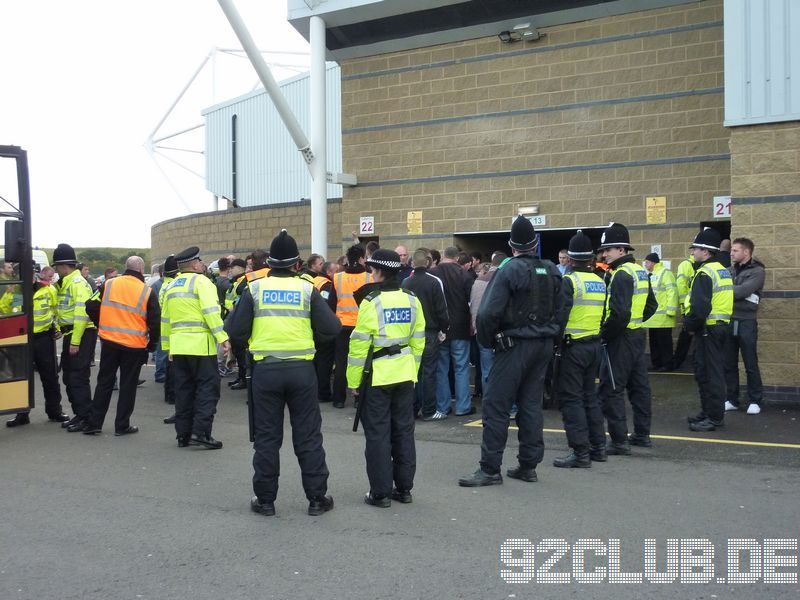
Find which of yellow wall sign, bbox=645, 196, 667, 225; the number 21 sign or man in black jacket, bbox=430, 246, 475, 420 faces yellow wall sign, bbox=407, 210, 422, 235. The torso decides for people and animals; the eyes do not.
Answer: the man in black jacket

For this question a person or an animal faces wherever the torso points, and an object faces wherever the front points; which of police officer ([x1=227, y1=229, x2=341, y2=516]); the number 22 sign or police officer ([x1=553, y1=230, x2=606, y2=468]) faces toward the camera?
the number 22 sign

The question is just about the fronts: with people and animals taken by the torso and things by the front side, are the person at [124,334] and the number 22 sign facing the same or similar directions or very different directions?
very different directions

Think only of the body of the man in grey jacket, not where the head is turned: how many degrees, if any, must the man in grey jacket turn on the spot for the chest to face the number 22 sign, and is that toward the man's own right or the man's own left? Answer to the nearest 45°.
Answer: approximately 90° to the man's own right

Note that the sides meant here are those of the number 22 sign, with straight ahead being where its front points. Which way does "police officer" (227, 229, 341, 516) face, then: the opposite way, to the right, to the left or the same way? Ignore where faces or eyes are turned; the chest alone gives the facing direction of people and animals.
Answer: the opposite way

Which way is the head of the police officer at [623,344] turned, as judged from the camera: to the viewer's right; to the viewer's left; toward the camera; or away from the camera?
to the viewer's left

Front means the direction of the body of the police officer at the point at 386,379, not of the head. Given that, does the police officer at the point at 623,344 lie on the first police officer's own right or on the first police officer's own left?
on the first police officer's own right

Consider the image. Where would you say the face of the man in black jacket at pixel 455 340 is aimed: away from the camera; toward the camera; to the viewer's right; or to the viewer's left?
away from the camera

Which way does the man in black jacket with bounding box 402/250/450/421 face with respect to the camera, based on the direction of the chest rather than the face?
away from the camera

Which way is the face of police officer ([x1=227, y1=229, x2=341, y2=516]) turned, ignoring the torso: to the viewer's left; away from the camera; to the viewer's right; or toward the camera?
away from the camera

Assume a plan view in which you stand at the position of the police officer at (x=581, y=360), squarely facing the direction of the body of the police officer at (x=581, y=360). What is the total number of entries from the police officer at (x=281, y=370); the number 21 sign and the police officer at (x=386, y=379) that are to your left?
2

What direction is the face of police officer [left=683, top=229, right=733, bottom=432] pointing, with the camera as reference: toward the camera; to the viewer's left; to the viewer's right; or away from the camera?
to the viewer's left

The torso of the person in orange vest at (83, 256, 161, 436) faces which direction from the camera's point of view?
away from the camera

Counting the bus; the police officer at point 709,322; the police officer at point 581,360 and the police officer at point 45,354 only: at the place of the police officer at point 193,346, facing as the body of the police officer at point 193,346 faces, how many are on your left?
2
